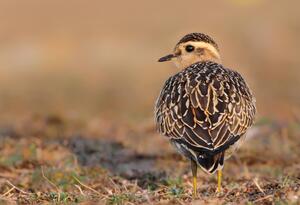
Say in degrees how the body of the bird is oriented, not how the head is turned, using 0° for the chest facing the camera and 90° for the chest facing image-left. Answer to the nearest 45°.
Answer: approximately 180°
